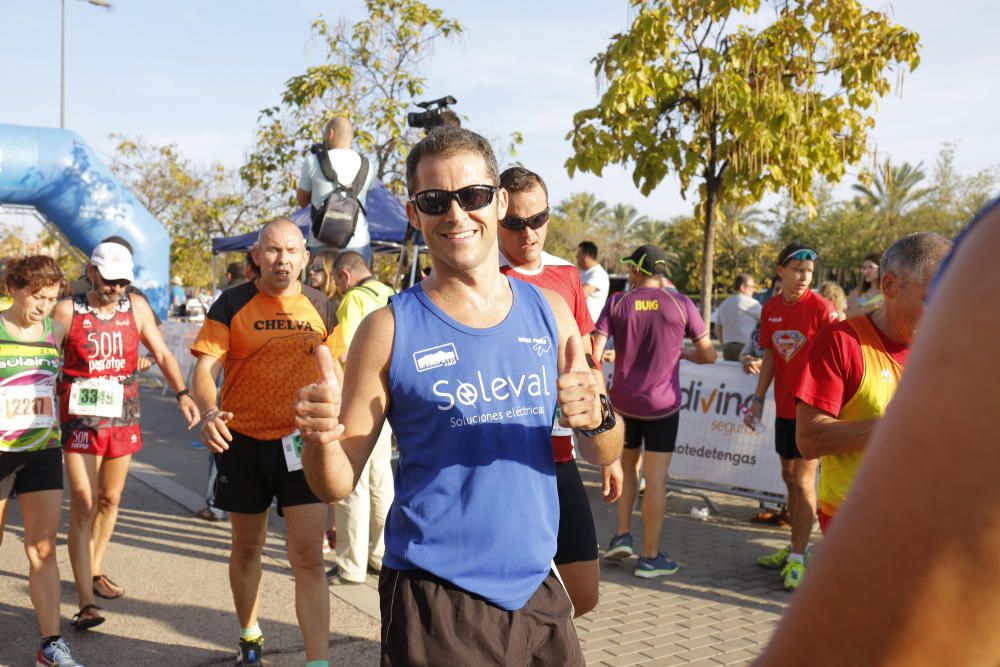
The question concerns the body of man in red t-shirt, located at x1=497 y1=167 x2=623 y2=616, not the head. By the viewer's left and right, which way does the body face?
facing the viewer

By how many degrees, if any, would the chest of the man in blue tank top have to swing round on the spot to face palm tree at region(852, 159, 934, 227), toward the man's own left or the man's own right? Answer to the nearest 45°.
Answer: approximately 135° to the man's own left

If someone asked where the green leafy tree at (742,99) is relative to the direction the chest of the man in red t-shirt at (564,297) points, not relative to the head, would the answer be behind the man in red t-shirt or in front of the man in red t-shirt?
behind

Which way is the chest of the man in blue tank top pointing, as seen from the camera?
toward the camera

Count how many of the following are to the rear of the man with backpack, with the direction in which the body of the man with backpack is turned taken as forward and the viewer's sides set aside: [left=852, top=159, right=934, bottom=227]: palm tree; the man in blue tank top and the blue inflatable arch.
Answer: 1

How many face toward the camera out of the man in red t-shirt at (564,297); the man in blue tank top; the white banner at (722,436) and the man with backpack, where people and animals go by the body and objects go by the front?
3

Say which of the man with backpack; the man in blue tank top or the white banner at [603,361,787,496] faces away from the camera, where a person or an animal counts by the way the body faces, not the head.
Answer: the man with backpack

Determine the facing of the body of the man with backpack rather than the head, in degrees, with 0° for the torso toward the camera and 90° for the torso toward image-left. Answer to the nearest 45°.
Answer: approximately 180°
